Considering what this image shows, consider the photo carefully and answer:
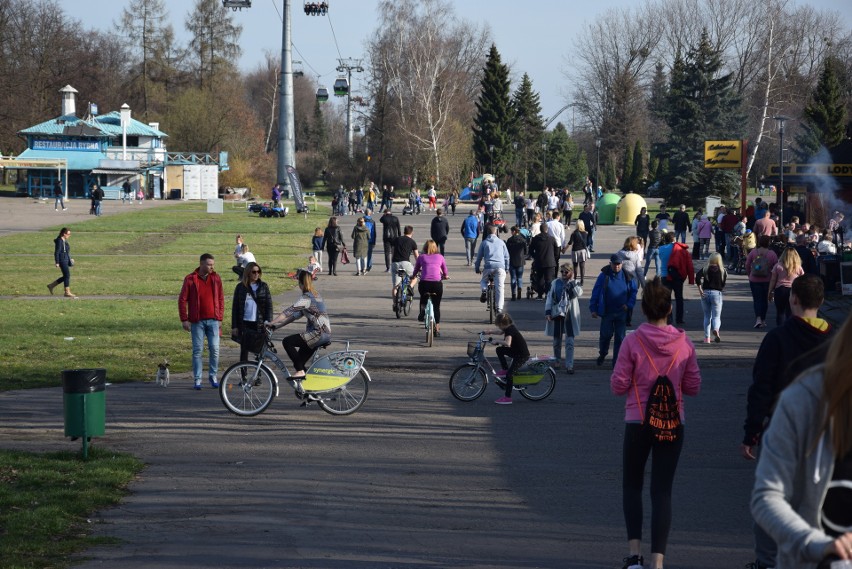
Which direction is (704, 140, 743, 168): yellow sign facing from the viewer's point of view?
toward the camera

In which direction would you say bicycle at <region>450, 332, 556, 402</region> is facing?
to the viewer's left

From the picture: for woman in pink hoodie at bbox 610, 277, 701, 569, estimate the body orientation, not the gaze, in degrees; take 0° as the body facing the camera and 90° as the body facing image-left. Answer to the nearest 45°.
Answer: approximately 180°

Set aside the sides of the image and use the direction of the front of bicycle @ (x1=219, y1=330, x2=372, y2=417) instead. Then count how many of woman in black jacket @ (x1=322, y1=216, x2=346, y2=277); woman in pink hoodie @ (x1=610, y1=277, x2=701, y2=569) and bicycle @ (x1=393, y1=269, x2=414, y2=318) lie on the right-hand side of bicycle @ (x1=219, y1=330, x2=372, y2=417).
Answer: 2

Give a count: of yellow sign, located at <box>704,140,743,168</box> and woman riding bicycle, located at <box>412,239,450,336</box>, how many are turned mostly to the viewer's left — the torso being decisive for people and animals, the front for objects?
0

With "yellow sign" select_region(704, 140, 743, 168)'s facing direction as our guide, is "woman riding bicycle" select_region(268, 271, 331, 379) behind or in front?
in front

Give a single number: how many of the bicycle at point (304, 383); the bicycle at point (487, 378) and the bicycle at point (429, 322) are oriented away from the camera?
1

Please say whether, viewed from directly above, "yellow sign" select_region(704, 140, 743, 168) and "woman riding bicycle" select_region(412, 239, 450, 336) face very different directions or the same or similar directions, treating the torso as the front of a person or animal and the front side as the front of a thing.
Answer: very different directions

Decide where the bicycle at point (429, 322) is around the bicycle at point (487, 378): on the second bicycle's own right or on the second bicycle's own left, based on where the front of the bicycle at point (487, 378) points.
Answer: on the second bicycle's own right

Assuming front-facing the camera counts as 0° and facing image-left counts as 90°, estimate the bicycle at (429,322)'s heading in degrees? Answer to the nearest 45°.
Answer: approximately 180°

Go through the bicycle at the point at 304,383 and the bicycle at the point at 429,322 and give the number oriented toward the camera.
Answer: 0

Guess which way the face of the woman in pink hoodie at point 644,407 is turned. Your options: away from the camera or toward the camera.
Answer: away from the camera

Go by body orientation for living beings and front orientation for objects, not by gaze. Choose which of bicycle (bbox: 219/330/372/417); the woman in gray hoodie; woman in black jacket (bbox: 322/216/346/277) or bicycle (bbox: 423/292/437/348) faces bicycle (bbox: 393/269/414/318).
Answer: bicycle (bbox: 423/292/437/348)
